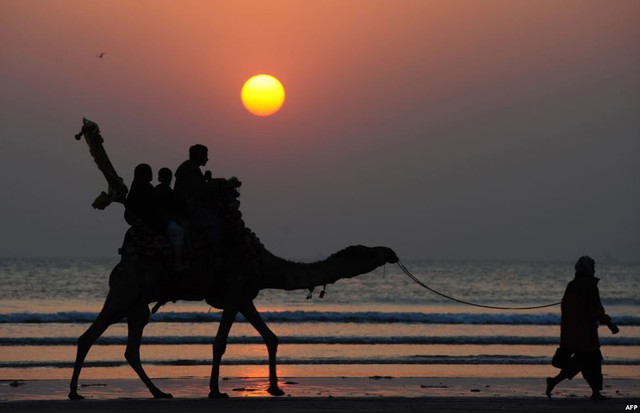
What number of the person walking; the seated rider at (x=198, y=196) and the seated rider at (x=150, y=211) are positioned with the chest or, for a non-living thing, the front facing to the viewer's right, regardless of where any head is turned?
3

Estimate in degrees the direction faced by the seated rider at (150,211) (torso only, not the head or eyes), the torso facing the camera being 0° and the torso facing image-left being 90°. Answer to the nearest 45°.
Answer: approximately 270°

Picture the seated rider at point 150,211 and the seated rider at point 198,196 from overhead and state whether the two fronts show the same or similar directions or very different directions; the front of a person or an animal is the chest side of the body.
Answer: same or similar directions

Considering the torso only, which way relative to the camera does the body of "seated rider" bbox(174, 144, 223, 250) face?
to the viewer's right

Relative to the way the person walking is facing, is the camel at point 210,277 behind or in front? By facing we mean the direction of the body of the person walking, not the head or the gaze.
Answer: behind

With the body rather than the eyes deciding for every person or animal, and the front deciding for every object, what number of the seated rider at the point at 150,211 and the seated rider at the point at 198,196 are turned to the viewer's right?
2

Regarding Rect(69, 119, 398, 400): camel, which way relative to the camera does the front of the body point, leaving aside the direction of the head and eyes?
to the viewer's right

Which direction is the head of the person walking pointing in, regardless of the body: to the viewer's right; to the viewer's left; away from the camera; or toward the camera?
to the viewer's right

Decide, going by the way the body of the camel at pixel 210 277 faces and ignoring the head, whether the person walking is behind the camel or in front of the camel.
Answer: in front

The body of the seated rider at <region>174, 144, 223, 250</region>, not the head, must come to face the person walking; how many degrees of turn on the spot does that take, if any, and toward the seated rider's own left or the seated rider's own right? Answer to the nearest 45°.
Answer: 0° — they already face them

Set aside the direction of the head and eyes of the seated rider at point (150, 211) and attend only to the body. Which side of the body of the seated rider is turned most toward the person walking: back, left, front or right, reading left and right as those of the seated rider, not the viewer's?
front

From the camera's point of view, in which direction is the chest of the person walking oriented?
to the viewer's right

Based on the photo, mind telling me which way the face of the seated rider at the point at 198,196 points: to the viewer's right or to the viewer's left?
to the viewer's right
